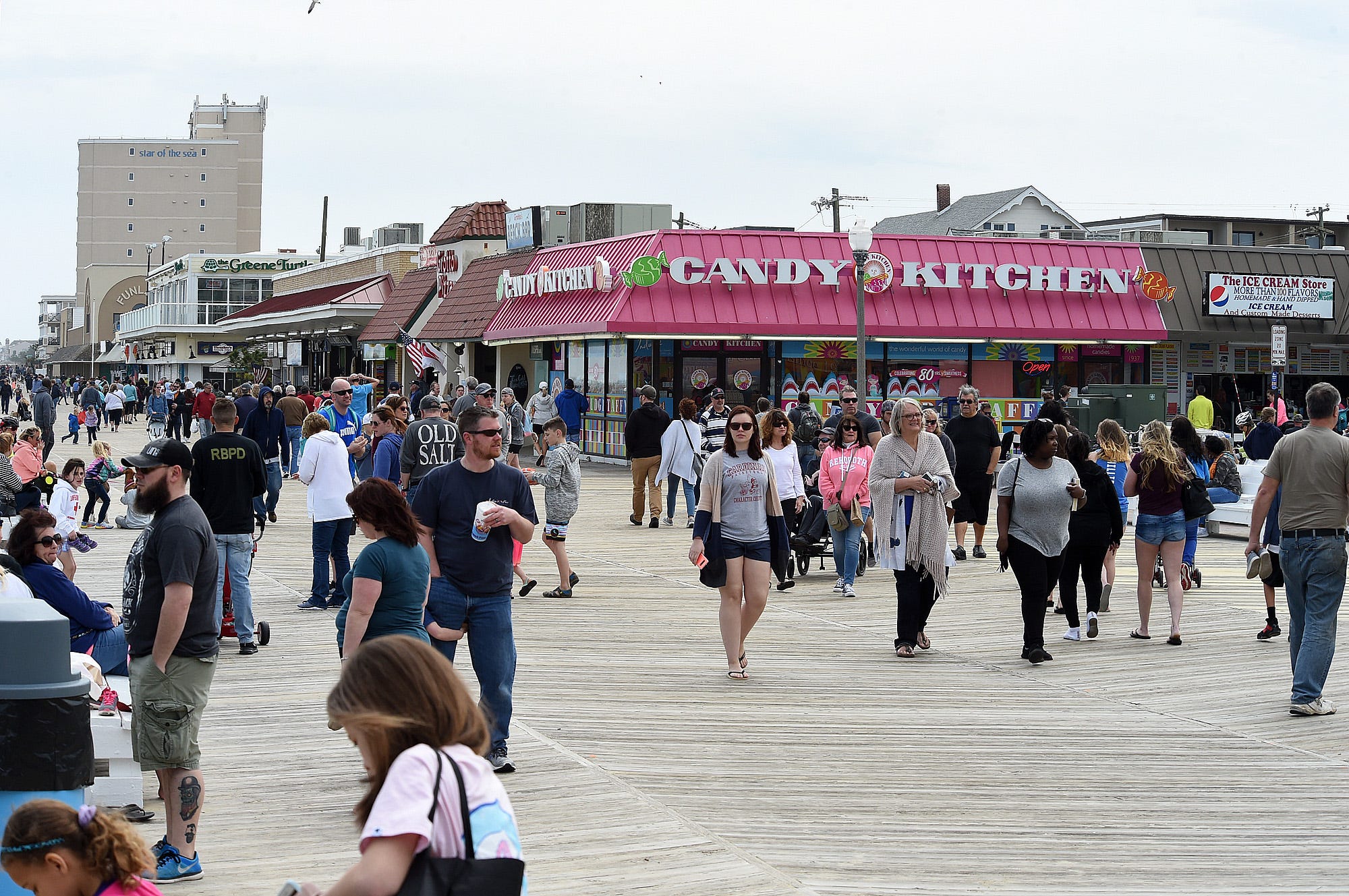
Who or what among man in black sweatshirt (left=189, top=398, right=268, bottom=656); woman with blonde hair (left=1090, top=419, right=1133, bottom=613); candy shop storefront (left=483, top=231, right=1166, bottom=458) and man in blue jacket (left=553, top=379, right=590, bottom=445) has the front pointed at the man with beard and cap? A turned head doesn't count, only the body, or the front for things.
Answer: the candy shop storefront

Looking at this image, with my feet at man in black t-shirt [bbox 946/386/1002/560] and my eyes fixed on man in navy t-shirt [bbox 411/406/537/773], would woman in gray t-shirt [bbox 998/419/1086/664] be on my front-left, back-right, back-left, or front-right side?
front-left

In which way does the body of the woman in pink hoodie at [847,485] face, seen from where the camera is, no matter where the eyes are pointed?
toward the camera

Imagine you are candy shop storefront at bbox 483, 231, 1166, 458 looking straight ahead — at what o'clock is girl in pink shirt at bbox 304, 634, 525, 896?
The girl in pink shirt is roughly at 12 o'clock from the candy shop storefront.

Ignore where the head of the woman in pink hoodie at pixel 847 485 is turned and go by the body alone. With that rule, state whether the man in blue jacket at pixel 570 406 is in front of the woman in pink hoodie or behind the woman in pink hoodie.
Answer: behind

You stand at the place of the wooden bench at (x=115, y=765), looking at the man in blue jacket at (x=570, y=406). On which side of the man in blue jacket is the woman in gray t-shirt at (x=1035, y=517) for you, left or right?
right

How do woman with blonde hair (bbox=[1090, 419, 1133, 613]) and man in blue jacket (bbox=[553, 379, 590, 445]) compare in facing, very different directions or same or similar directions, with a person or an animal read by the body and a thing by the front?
same or similar directions

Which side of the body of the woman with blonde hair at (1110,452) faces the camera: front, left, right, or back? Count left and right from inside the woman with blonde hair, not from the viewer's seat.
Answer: back

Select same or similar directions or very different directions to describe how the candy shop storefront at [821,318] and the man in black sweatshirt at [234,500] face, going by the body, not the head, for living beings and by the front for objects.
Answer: very different directions

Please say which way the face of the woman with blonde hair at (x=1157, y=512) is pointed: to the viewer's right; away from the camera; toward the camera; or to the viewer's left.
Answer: away from the camera

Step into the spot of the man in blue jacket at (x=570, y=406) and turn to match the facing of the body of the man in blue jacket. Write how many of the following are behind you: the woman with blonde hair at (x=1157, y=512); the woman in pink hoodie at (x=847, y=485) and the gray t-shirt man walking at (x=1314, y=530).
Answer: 3

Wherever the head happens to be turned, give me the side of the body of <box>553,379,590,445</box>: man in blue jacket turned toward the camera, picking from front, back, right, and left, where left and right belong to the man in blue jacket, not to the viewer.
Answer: back

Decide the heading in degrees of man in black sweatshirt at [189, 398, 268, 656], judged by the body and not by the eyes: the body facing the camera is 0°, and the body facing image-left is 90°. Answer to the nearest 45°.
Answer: approximately 180°

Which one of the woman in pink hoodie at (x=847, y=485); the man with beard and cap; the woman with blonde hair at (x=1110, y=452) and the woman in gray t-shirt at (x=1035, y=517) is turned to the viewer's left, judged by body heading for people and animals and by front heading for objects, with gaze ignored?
the man with beard and cap

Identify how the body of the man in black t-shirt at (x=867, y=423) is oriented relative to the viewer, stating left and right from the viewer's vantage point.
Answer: facing the viewer

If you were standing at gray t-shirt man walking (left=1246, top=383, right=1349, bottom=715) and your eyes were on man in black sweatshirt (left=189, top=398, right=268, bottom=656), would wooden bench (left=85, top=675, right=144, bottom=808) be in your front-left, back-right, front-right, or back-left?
front-left

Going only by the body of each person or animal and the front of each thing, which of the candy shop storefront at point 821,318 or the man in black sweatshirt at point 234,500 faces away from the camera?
the man in black sweatshirt

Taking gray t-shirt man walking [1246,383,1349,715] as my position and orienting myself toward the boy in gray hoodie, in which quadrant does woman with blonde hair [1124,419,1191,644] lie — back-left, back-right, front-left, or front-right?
front-right
